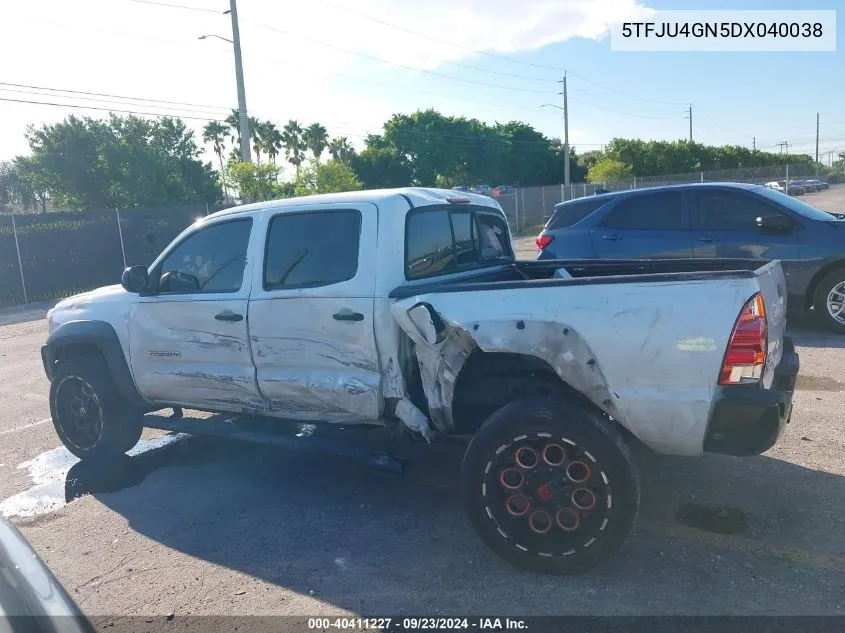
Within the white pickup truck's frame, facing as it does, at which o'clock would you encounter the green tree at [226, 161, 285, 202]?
The green tree is roughly at 1 o'clock from the white pickup truck.

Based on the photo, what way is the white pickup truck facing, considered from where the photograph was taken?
facing away from the viewer and to the left of the viewer

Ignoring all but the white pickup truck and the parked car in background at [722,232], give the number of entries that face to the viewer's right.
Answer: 1

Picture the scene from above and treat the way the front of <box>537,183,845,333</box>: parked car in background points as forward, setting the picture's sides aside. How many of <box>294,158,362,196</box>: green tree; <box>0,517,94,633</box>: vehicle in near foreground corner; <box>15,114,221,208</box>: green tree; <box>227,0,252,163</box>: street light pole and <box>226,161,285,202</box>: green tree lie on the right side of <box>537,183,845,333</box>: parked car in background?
1

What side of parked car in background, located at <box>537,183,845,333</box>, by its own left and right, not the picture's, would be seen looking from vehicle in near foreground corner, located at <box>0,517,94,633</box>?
right

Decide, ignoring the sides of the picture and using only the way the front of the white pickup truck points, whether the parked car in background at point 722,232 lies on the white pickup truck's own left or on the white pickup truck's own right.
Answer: on the white pickup truck's own right

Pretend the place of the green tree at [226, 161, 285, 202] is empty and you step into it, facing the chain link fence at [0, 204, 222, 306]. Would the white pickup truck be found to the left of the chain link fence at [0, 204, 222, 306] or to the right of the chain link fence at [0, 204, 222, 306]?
left

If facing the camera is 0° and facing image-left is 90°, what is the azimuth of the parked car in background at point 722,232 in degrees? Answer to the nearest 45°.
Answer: approximately 270°

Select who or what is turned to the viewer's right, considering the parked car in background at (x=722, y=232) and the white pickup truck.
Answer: the parked car in background

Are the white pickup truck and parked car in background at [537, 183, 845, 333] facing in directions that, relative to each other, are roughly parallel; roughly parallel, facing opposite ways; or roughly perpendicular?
roughly parallel, facing opposite ways

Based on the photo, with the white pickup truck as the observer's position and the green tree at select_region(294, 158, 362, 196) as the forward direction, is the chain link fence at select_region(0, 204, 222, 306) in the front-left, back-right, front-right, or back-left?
front-left
